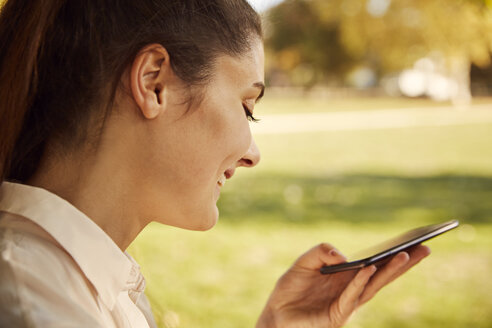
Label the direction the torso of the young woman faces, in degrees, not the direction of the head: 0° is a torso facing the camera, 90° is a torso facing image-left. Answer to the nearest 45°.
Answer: approximately 270°

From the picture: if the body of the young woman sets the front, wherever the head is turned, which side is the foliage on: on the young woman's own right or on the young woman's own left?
on the young woman's own left

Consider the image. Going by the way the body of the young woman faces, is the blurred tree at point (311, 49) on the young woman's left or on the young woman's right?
on the young woman's left

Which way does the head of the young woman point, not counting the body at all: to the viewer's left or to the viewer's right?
to the viewer's right
